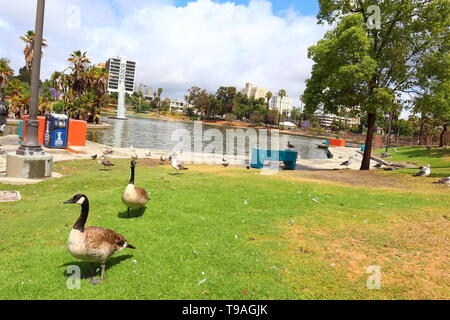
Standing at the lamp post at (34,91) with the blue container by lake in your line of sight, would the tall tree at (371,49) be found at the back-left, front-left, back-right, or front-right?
front-right

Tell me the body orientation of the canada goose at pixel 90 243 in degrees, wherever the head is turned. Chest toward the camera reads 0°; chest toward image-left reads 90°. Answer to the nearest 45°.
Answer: approximately 90°

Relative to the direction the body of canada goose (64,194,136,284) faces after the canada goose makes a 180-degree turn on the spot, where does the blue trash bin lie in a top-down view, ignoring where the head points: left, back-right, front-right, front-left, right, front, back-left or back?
left
